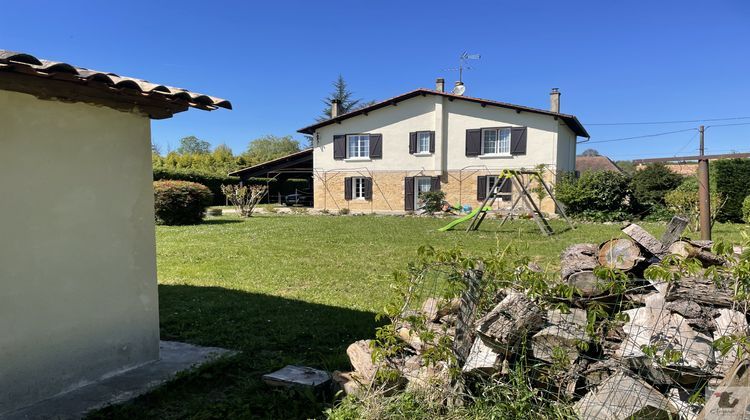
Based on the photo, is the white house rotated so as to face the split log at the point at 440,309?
yes

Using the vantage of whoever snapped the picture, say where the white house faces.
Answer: facing the viewer

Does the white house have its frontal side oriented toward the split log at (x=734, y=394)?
yes

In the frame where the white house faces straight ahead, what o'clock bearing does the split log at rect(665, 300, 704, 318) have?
The split log is roughly at 12 o'clock from the white house.

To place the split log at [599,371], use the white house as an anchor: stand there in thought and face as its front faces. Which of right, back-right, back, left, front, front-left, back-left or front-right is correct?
front

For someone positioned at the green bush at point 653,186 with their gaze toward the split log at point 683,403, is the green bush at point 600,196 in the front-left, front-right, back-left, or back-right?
front-right

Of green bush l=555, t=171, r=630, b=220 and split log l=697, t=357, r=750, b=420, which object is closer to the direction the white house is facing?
the split log

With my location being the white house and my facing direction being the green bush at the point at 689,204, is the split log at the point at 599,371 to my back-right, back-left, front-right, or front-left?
front-right

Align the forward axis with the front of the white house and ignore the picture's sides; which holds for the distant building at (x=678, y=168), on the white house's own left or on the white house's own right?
on the white house's own left

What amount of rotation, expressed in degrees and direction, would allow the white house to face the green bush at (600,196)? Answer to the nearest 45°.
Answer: approximately 45° to its left

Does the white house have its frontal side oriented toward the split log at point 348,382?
yes

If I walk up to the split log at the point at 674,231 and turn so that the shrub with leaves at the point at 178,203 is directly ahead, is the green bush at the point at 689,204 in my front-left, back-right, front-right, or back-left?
front-right

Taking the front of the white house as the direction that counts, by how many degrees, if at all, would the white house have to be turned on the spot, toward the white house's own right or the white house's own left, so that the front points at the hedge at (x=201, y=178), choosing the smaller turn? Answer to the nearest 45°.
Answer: approximately 90° to the white house's own right

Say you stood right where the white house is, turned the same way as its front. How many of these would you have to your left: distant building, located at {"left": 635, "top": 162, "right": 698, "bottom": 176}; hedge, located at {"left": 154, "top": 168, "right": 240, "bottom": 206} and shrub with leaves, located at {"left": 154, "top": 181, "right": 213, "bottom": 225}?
1

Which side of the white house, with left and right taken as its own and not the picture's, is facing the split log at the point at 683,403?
front

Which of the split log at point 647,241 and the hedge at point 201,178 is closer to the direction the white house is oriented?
the split log
